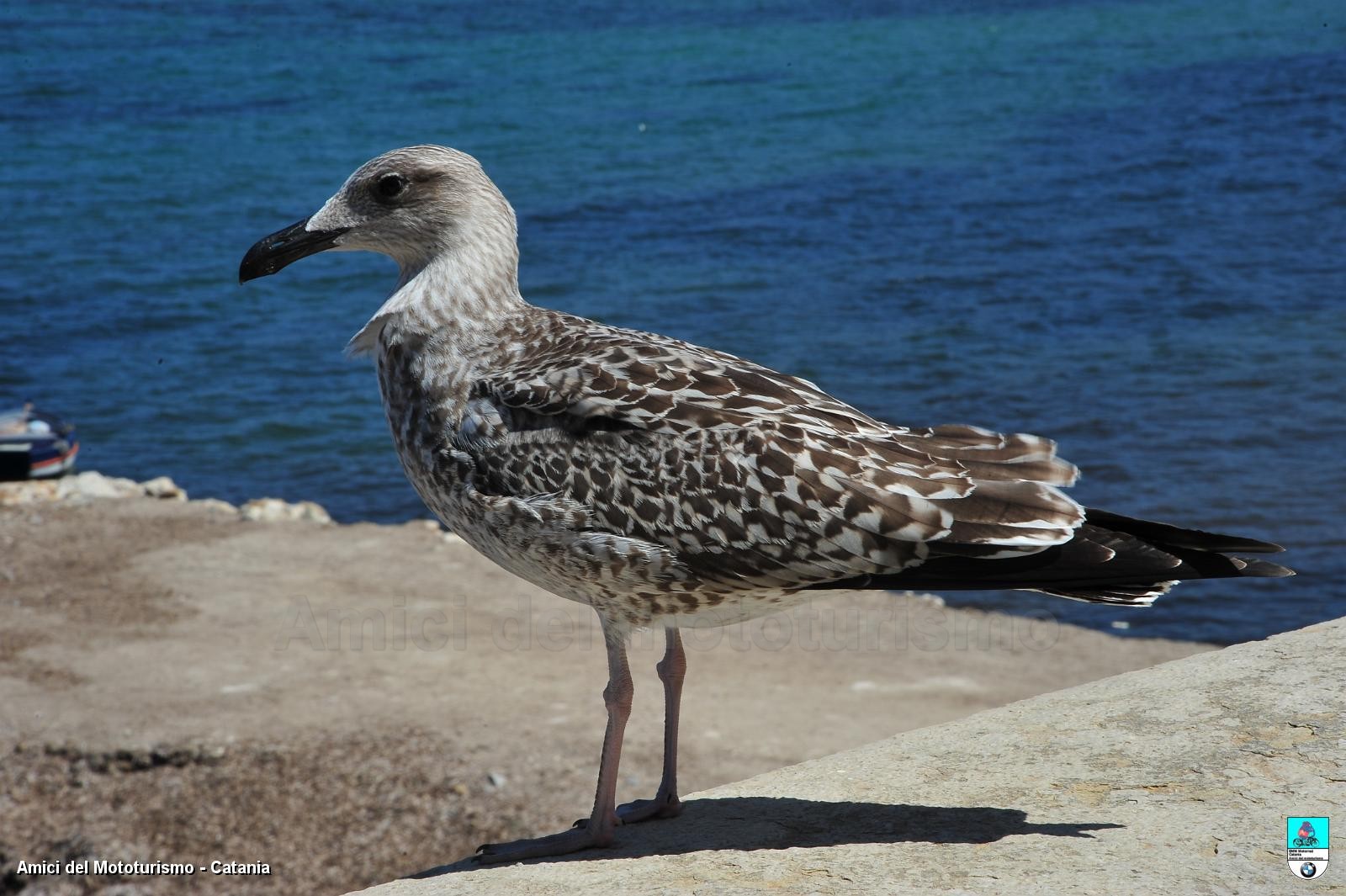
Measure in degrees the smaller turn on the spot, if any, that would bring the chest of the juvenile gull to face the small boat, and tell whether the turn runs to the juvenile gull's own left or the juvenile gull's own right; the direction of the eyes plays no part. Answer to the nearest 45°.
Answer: approximately 45° to the juvenile gull's own right

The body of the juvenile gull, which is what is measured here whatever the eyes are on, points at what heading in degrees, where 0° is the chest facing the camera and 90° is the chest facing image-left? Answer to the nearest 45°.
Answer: approximately 90°
